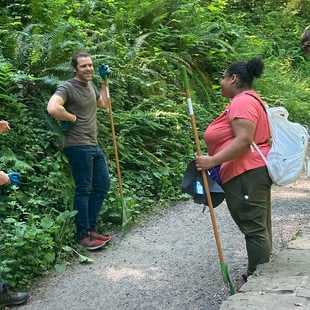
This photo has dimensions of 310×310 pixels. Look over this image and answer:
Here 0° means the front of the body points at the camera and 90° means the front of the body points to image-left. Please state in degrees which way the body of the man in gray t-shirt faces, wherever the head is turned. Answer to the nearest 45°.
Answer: approximately 315°

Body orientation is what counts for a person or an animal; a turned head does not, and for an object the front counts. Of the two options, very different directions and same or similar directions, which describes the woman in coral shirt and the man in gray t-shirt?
very different directions

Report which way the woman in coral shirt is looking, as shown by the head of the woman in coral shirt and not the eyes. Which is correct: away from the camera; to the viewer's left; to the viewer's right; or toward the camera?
to the viewer's left

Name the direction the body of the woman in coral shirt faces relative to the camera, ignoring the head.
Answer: to the viewer's left

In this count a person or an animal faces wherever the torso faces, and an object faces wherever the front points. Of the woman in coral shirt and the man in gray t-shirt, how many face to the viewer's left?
1

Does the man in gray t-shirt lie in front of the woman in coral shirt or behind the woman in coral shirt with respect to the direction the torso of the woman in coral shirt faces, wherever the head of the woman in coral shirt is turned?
in front

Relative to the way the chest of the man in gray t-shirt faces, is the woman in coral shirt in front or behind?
in front
